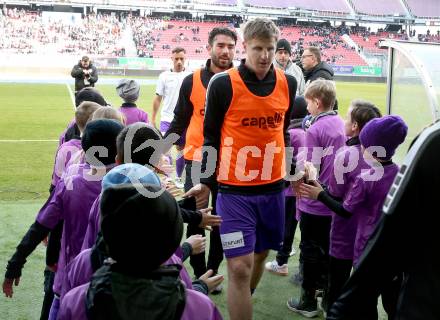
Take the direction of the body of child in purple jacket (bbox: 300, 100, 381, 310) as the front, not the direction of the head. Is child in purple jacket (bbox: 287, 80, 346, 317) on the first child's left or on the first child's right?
on the first child's right

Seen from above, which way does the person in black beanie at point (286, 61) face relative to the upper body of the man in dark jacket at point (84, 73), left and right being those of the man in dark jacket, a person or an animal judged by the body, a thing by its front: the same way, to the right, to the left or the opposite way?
the same way

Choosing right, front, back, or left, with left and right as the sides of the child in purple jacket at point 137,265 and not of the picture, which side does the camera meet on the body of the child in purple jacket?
back

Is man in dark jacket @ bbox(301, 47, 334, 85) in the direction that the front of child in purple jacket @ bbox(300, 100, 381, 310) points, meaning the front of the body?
no

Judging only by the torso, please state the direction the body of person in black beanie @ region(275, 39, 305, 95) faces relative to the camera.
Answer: toward the camera

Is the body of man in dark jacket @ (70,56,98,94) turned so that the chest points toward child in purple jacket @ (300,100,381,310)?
yes

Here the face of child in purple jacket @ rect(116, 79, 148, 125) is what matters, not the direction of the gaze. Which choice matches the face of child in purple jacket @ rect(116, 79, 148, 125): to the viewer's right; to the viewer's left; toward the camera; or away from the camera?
away from the camera

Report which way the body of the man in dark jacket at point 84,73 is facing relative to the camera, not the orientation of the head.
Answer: toward the camera

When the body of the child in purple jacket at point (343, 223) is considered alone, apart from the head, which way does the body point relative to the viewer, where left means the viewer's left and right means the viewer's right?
facing to the left of the viewer

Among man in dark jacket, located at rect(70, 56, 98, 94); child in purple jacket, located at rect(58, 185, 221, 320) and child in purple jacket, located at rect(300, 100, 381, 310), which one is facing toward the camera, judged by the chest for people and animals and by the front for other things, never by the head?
the man in dark jacket

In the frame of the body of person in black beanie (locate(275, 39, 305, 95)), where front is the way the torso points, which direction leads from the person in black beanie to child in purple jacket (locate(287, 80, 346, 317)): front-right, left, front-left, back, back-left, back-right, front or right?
front

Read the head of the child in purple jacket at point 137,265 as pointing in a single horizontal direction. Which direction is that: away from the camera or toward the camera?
away from the camera

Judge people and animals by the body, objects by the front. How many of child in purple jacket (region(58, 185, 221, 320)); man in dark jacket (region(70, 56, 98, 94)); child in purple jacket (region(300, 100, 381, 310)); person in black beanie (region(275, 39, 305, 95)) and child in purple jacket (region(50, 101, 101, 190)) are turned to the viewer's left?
1

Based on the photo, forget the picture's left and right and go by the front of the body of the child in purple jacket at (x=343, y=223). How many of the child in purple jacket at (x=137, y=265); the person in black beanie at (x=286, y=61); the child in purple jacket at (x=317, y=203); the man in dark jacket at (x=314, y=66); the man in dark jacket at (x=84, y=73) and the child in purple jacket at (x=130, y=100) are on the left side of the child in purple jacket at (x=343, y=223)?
1

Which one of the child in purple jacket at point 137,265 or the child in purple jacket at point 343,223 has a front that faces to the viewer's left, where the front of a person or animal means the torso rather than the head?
the child in purple jacket at point 343,223

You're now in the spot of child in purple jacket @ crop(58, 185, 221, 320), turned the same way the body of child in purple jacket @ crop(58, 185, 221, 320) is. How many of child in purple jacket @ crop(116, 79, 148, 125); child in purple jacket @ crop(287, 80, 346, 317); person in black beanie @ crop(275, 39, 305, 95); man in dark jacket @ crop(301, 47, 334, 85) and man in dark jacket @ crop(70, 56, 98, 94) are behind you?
0

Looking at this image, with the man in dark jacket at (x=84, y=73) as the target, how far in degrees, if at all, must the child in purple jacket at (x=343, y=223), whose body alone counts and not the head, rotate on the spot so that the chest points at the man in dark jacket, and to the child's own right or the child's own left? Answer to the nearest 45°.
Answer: approximately 45° to the child's own right

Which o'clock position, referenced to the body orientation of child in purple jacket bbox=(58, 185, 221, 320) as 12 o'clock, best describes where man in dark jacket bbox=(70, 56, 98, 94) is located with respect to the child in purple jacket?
The man in dark jacket is roughly at 12 o'clock from the child in purple jacket.
